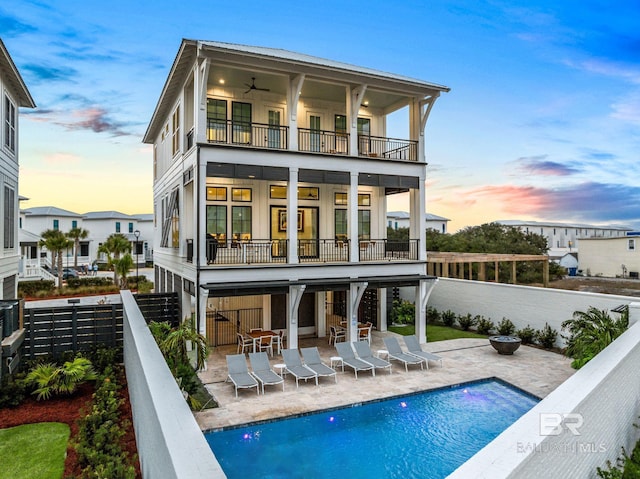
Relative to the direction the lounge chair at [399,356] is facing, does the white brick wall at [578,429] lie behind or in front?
in front

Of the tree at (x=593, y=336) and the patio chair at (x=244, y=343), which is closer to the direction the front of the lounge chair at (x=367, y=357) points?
the tree

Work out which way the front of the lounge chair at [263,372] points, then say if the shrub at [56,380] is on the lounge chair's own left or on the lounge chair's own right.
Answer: on the lounge chair's own right

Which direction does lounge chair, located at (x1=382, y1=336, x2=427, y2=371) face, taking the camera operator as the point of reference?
facing the viewer and to the right of the viewer

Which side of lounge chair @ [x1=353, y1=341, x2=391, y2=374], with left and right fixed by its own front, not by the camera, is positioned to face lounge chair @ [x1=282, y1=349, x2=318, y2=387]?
right

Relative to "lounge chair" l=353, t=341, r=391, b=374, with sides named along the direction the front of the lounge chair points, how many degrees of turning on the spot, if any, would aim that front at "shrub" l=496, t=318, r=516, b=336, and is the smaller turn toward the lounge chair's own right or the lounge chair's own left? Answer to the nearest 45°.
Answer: approximately 90° to the lounge chair's own left

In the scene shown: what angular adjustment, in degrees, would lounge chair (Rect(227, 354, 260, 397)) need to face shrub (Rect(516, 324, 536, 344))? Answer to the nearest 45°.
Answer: approximately 45° to its left

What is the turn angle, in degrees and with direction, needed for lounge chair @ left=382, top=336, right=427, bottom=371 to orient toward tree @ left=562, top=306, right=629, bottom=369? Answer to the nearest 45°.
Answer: approximately 45° to its left

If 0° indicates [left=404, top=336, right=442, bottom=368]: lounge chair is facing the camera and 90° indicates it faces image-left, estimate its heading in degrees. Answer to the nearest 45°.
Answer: approximately 315°

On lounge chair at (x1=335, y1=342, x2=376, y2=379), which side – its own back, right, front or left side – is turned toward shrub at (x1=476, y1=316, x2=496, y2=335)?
left
